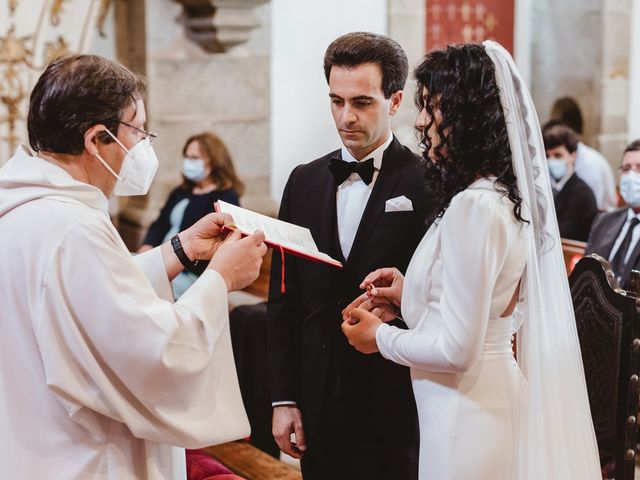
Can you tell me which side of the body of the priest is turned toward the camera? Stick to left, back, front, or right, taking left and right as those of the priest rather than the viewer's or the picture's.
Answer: right

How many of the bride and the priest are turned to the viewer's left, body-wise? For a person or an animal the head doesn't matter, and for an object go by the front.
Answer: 1

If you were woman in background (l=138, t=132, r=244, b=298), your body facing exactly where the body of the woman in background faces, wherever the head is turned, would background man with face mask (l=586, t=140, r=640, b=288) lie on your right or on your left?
on your left

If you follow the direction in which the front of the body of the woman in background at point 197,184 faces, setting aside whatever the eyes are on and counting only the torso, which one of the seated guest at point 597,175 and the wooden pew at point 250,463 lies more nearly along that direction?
the wooden pew

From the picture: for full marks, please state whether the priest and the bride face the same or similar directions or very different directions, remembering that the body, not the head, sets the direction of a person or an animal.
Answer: very different directions

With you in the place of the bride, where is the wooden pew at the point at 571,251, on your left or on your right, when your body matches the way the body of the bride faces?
on your right

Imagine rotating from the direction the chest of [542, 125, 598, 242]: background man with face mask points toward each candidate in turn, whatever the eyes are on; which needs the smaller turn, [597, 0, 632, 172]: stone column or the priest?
the priest

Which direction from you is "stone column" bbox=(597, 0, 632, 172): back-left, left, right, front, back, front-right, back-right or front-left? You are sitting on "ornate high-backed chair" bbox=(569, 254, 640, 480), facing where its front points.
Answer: back-right

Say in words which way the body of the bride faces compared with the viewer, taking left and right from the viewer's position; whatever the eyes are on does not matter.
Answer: facing to the left of the viewer

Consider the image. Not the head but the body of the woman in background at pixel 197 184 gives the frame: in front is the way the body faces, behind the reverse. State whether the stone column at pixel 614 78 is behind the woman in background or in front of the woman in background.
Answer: behind

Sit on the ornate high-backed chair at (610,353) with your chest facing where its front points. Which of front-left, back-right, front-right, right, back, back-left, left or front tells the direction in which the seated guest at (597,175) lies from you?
back-right

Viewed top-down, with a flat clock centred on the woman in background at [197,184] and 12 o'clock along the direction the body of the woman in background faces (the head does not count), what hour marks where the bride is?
The bride is roughly at 10 o'clock from the woman in background.

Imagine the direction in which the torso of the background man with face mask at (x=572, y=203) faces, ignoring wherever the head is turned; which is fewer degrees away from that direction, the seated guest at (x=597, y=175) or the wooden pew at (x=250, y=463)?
the wooden pew

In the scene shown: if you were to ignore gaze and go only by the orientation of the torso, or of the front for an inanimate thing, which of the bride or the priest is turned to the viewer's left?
the bride
